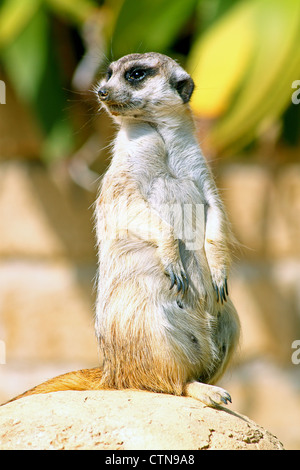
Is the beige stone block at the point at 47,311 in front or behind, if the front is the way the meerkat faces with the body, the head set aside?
behind

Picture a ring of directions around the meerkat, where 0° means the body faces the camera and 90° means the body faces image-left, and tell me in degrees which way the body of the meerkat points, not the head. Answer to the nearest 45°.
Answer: approximately 315°
